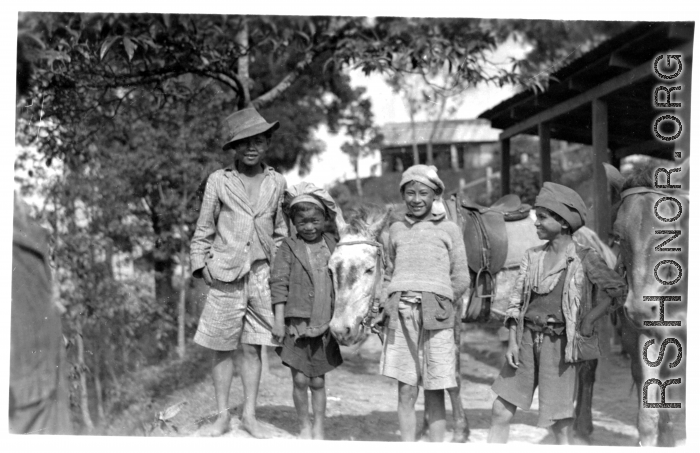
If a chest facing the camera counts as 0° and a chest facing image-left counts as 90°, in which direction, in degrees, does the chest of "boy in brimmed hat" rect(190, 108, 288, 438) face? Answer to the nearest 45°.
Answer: approximately 0°

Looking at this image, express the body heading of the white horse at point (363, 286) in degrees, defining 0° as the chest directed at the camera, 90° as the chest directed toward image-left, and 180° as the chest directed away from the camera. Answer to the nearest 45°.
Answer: approximately 45°

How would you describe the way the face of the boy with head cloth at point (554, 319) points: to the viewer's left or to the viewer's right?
to the viewer's left

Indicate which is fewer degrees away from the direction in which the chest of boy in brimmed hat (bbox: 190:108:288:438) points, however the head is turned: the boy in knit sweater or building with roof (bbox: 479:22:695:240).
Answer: the boy in knit sweater

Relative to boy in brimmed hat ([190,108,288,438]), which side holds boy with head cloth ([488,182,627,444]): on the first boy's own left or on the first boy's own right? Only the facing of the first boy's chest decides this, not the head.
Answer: on the first boy's own left

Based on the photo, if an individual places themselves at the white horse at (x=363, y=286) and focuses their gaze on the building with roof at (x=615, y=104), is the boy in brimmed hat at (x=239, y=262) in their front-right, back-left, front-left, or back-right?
back-left

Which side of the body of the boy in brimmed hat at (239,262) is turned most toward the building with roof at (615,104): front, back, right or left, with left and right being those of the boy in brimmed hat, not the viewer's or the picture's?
left

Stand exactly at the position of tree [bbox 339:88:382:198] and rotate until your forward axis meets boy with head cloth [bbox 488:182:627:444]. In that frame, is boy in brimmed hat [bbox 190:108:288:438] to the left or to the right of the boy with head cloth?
right

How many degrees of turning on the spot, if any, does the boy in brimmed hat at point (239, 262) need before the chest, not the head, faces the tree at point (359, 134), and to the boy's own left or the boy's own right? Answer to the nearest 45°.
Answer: approximately 135° to the boy's own left

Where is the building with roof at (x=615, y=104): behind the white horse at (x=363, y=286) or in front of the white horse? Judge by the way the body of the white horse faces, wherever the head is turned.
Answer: behind
